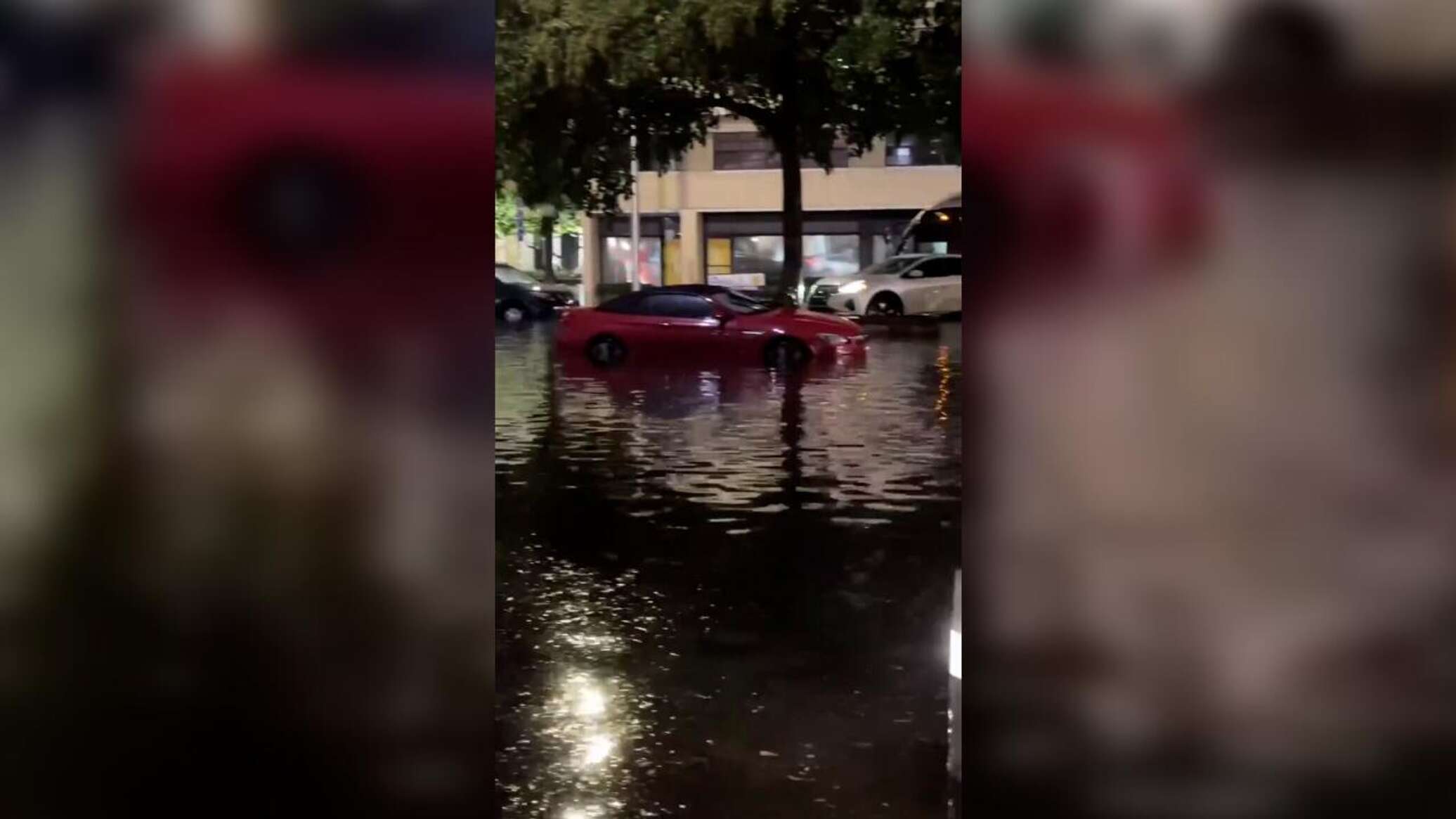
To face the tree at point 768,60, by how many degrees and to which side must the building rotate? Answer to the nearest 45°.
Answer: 0° — it already faces it

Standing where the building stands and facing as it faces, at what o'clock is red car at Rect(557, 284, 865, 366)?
The red car is roughly at 12 o'clock from the building.

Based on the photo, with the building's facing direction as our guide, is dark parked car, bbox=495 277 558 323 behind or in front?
in front

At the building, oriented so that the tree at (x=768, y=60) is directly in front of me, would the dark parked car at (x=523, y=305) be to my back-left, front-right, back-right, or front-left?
front-right

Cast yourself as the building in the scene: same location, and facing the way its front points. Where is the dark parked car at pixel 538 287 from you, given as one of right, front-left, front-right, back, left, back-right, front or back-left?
front-right

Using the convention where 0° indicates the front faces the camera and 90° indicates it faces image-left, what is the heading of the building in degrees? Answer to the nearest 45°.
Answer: approximately 0°

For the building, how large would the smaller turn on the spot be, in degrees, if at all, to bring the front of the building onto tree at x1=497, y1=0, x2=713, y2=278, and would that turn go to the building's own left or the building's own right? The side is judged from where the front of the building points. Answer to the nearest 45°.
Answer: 0° — it already faces it
